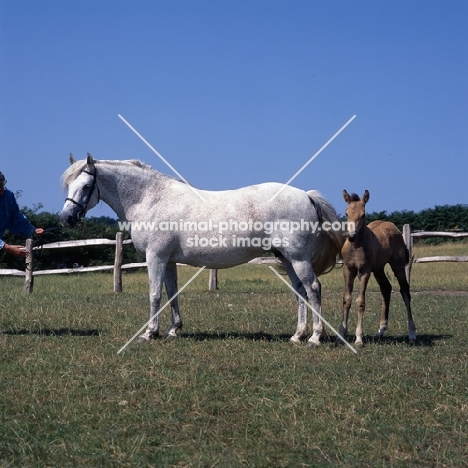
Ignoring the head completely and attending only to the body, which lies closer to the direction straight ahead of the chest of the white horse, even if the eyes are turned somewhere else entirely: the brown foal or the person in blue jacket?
the person in blue jacket

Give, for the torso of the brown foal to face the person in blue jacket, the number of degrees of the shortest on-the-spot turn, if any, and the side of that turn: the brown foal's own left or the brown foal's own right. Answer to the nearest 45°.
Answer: approximately 45° to the brown foal's own right

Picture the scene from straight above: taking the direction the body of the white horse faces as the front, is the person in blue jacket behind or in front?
in front

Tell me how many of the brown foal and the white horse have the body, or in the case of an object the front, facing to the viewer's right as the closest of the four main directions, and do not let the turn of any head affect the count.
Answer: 0

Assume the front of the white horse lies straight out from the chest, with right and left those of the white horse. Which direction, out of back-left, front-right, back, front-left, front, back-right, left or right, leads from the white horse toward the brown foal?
back

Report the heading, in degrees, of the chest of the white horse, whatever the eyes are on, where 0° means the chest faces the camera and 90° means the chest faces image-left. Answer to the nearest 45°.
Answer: approximately 90°

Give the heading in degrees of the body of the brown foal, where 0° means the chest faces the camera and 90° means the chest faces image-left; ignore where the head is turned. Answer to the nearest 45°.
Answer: approximately 45°
